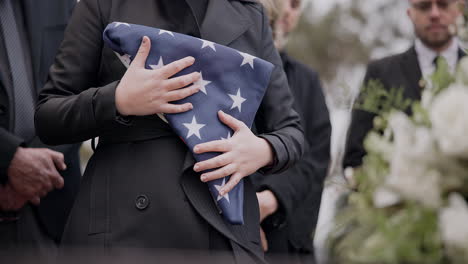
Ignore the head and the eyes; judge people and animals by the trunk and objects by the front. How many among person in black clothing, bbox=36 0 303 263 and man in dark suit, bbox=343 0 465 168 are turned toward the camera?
2

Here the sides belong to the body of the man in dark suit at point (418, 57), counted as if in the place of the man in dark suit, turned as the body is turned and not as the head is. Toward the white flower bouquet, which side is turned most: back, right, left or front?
front

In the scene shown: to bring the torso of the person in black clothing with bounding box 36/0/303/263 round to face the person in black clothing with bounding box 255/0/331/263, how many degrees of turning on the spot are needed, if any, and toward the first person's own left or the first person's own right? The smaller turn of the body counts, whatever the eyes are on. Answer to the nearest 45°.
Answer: approximately 135° to the first person's own left

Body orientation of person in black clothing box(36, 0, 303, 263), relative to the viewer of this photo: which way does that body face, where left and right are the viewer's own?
facing the viewer

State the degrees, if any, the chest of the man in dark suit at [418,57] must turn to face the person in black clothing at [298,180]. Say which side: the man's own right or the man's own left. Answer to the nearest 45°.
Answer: approximately 45° to the man's own right

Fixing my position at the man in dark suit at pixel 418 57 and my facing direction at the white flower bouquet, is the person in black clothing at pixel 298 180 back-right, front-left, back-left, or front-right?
front-right

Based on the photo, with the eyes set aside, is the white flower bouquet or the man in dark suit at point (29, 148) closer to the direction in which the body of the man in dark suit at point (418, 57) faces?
the white flower bouquet

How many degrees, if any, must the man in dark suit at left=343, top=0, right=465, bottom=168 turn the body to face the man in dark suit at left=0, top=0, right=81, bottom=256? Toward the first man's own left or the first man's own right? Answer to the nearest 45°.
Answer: approximately 45° to the first man's own right

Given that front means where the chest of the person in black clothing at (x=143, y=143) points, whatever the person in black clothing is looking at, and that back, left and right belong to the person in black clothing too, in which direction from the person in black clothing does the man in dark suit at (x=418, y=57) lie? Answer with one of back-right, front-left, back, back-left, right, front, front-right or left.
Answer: back-left
